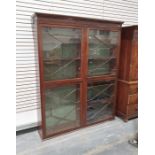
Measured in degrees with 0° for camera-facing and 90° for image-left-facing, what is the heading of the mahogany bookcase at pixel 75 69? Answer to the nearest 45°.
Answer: approximately 315°

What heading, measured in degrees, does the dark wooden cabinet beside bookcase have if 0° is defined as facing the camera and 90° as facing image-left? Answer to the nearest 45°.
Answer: approximately 315°

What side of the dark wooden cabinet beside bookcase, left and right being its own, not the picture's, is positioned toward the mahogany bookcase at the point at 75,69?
right
